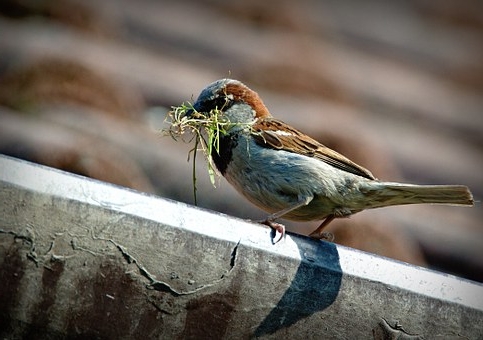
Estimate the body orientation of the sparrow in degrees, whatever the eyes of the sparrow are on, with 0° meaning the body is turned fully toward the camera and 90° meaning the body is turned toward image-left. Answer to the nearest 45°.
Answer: approximately 90°
